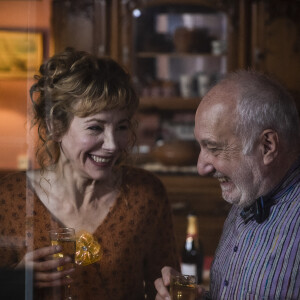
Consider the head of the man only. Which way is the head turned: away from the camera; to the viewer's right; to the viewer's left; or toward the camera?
to the viewer's left

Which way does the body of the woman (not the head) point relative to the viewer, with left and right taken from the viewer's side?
facing the viewer

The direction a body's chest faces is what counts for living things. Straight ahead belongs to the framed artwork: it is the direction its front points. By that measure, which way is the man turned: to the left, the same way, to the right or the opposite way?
to the right

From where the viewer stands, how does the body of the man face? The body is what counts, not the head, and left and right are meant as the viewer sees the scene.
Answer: facing the viewer and to the left of the viewer

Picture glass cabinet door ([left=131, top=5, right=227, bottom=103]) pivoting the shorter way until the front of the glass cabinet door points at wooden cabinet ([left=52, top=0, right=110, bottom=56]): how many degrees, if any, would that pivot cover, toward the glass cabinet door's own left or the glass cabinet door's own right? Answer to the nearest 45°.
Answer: approximately 90° to the glass cabinet door's own right

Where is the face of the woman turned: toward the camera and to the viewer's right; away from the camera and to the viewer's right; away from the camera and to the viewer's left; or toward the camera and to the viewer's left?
toward the camera and to the viewer's right

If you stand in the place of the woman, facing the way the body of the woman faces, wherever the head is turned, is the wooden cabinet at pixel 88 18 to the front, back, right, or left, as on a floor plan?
back

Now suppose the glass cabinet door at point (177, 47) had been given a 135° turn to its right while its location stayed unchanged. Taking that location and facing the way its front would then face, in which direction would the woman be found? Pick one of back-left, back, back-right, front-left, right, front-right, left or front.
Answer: back-left

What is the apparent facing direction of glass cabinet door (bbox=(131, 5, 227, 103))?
toward the camera

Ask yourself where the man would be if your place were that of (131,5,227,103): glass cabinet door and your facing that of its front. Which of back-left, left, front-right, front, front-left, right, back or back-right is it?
front

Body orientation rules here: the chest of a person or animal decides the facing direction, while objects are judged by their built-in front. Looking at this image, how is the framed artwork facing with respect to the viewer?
toward the camera

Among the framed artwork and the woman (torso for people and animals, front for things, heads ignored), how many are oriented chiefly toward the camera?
2
